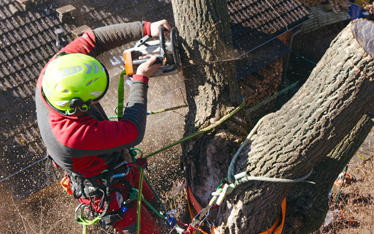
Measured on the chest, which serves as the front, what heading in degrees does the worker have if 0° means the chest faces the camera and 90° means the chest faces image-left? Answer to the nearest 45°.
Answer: approximately 270°

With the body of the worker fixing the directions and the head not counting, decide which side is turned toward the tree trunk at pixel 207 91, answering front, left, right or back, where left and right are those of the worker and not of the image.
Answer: front

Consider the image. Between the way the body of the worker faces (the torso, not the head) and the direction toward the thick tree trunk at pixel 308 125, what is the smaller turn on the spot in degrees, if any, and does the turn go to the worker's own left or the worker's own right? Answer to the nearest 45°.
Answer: approximately 45° to the worker's own right
